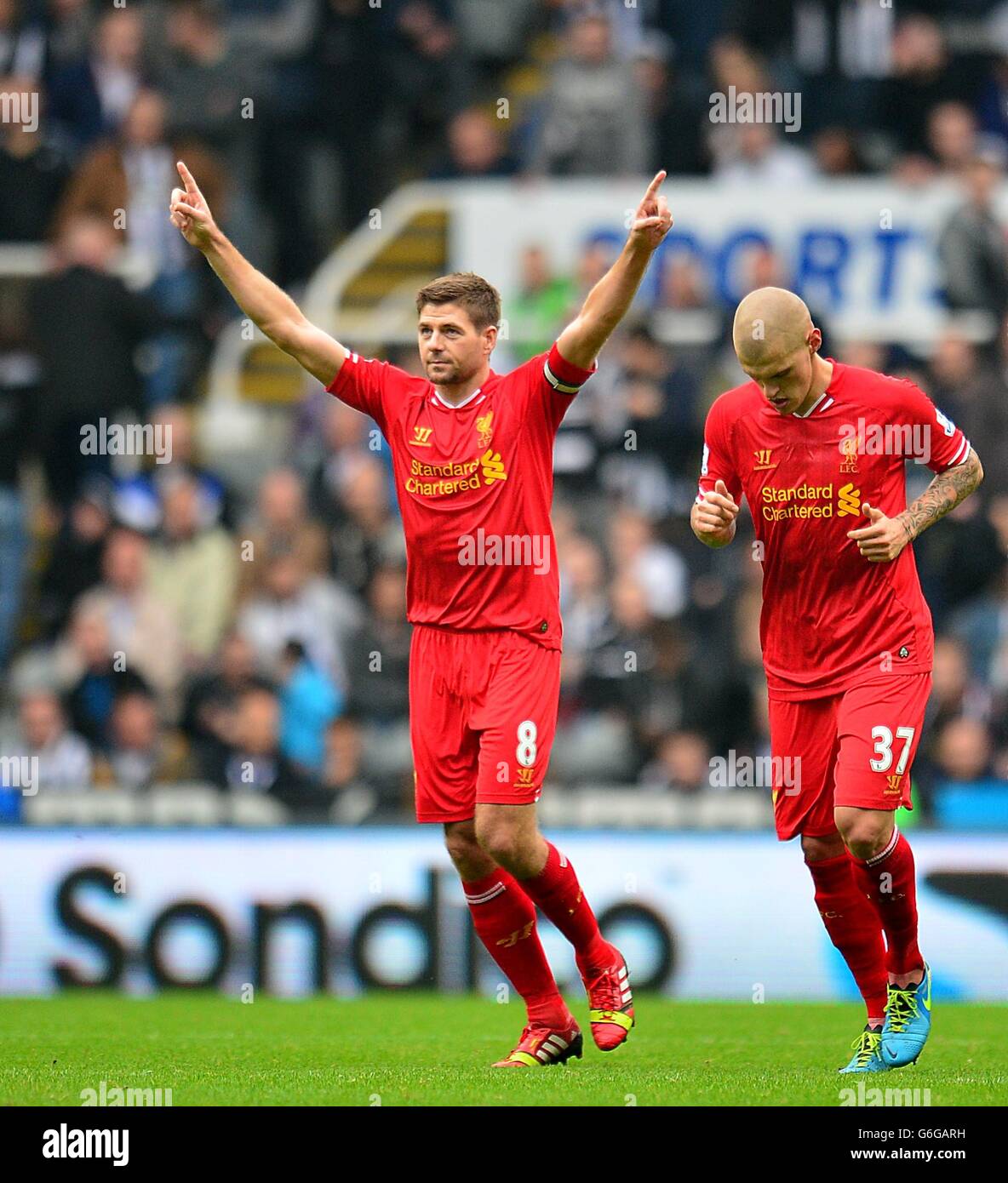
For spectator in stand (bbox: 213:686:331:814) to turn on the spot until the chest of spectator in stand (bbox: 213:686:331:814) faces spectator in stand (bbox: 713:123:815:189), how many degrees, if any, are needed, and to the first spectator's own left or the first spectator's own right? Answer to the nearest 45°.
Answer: approximately 135° to the first spectator's own left

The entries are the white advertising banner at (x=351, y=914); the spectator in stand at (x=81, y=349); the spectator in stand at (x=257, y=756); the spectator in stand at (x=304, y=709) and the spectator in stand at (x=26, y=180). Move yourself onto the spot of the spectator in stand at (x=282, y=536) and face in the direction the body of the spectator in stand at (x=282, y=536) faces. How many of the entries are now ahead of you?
3

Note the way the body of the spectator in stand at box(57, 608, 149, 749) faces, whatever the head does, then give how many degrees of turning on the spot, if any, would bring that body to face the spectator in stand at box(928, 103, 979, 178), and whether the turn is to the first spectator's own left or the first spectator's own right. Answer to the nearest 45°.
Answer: approximately 90° to the first spectator's own left

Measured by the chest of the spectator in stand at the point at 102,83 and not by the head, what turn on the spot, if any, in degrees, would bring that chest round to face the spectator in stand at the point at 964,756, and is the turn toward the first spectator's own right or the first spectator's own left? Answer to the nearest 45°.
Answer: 0° — they already face them

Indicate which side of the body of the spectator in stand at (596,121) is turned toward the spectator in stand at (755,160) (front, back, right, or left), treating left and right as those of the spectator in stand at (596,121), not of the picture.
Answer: left

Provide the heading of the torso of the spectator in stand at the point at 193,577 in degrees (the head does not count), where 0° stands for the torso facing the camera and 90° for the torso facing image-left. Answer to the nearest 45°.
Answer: approximately 0°

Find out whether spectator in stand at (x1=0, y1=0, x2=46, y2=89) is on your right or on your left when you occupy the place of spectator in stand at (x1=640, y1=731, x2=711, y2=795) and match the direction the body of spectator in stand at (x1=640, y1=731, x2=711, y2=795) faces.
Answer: on your right

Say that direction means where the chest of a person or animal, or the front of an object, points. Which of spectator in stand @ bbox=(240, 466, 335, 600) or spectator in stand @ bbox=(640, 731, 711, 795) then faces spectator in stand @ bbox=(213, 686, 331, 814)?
spectator in stand @ bbox=(240, 466, 335, 600)
